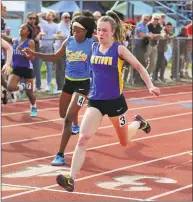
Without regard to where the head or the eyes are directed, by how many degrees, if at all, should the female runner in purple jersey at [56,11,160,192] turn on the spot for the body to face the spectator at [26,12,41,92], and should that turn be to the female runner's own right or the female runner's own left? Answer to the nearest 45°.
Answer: approximately 135° to the female runner's own right

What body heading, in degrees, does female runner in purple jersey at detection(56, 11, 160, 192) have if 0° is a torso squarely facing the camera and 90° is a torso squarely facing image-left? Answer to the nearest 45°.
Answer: approximately 45°
